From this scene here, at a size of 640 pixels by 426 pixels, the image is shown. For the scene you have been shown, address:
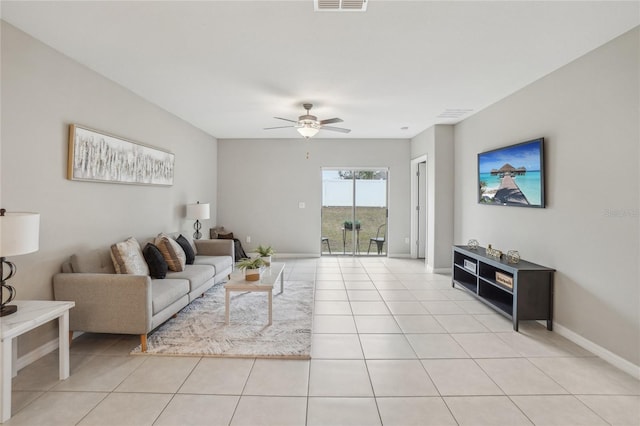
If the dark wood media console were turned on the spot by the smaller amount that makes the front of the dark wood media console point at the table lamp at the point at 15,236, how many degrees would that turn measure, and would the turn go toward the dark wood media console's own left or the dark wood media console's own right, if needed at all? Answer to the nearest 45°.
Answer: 0° — it already faces it

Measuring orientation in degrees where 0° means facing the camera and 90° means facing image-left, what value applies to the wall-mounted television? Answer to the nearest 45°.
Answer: approximately 45°

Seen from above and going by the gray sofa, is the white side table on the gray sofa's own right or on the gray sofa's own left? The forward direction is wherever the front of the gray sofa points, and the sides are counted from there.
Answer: on the gray sofa's own right

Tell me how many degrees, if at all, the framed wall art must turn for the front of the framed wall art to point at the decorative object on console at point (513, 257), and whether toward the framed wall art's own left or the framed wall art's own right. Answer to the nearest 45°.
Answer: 0° — it already faces it

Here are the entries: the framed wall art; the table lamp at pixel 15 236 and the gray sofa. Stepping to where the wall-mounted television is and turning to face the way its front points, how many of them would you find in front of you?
3

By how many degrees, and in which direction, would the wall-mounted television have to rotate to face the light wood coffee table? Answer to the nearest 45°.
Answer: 0° — it already faces it

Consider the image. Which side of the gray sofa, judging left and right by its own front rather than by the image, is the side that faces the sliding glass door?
left

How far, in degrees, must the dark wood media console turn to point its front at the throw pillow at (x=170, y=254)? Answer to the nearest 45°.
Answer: approximately 45° to its right

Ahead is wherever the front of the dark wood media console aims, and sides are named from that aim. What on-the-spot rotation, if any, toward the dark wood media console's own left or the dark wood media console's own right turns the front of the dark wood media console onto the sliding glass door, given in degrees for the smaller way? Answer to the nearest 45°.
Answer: approximately 90° to the dark wood media console's own right

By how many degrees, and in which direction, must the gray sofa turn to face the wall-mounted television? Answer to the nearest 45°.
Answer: approximately 45° to its left

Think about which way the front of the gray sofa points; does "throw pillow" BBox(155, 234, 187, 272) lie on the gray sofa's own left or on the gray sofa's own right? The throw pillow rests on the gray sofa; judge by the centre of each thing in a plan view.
on the gray sofa's own left

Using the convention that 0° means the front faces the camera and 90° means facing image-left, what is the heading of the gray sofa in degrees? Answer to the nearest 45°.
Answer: approximately 315°

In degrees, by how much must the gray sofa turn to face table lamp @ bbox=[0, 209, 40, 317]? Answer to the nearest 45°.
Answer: approximately 90° to its right
